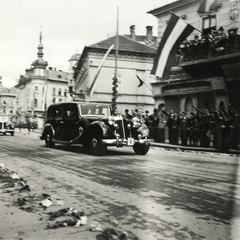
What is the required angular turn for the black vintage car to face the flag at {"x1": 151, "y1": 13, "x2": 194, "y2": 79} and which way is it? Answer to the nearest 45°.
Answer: approximately 90° to its left

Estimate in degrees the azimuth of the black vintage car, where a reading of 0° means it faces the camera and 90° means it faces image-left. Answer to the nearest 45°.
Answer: approximately 315°
